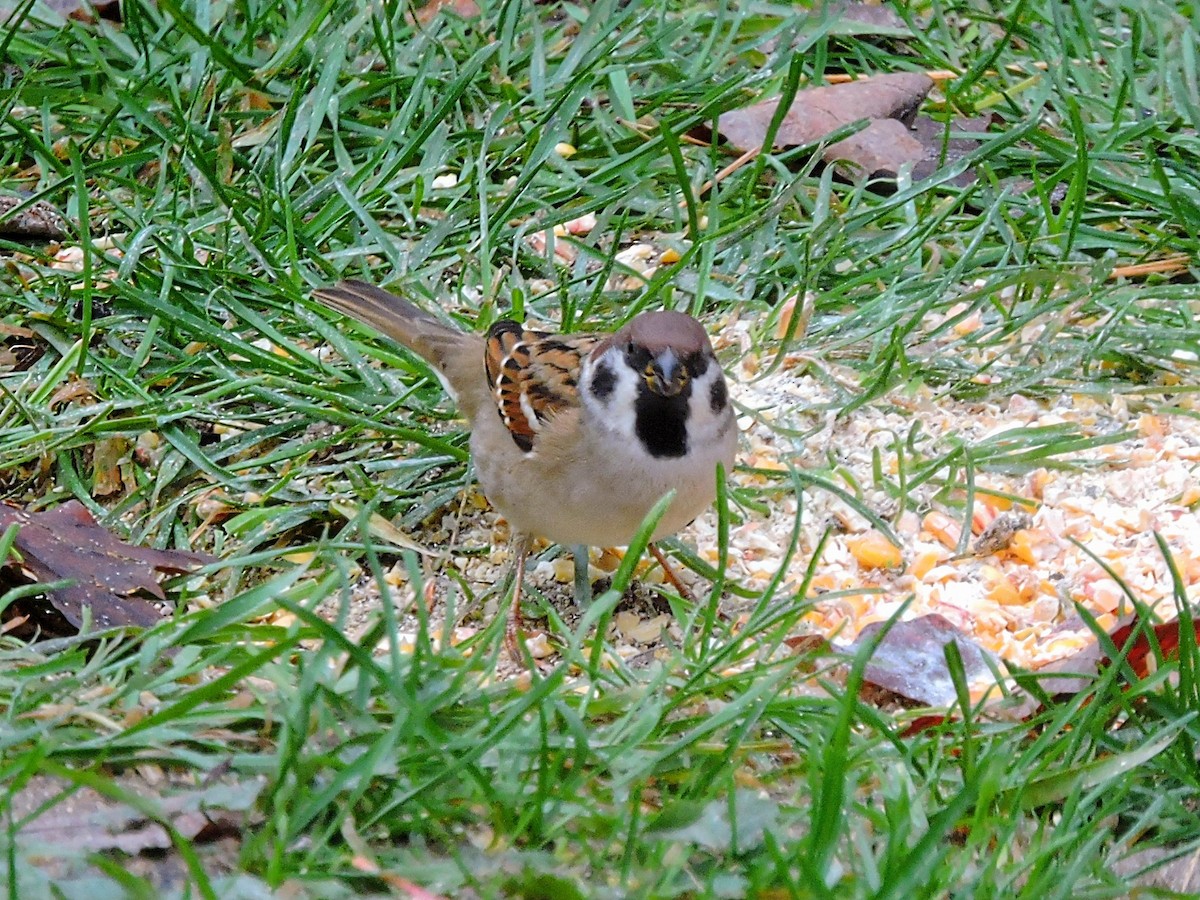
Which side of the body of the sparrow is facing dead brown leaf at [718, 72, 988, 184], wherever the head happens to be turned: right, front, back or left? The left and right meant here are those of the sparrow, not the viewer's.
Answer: left

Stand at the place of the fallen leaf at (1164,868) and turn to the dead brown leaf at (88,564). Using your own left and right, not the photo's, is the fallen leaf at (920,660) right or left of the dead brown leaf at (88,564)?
right

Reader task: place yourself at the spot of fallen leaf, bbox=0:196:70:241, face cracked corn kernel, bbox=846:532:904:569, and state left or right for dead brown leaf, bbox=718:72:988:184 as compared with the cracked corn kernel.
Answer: left

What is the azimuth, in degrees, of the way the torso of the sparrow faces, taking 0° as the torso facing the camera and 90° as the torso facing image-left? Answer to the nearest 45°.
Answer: approximately 315°

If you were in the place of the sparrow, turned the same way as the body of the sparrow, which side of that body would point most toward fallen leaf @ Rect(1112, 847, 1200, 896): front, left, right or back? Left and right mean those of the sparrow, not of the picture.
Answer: front

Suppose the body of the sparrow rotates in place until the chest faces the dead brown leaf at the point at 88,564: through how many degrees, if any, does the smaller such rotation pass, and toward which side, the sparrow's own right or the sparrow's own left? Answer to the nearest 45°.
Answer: approximately 135° to the sparrow's own right

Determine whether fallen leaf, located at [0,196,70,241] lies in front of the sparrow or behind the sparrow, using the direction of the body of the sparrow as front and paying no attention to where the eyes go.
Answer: behind

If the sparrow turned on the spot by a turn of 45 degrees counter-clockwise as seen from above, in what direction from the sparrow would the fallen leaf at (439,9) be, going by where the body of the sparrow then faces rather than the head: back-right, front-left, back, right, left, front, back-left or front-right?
left
